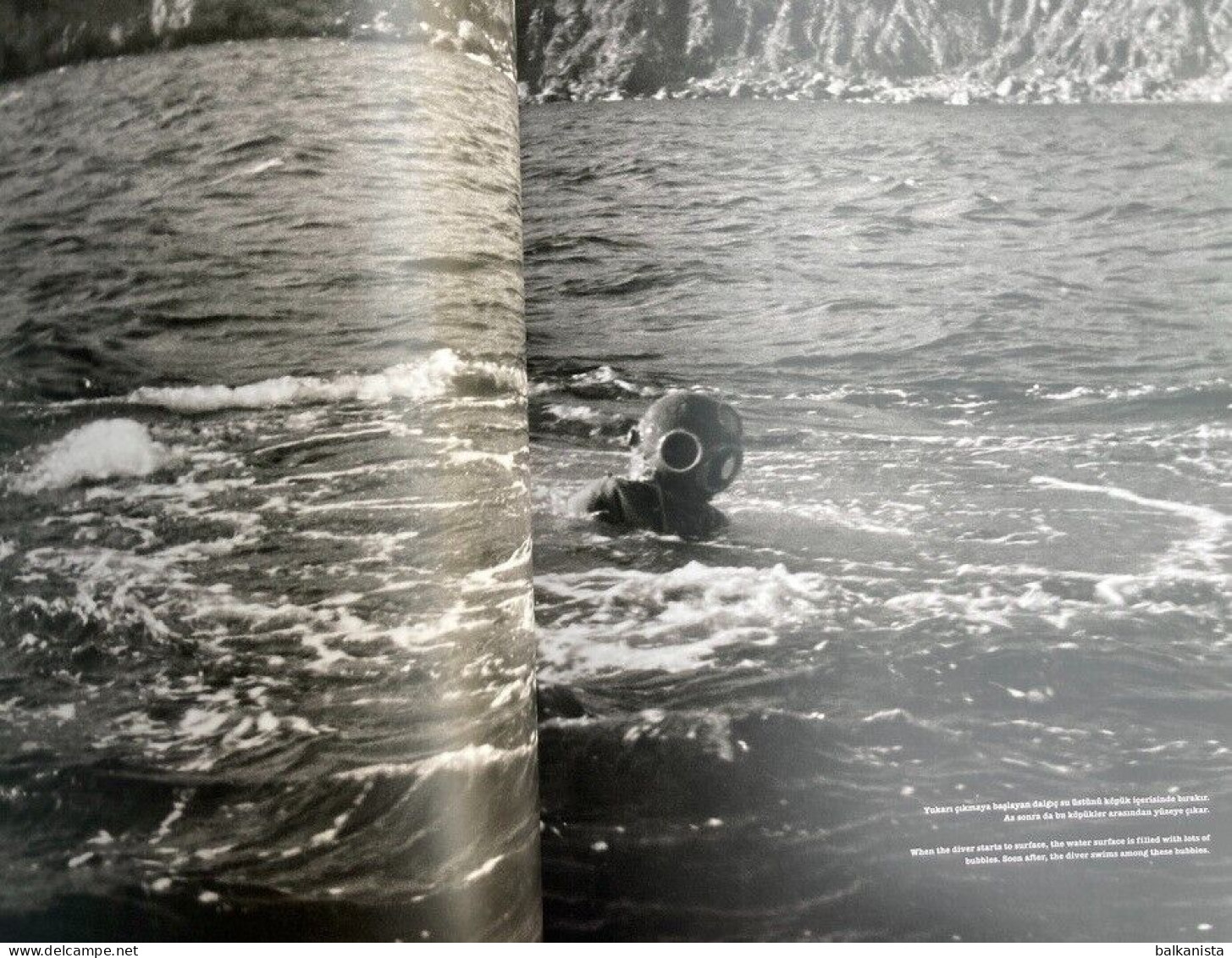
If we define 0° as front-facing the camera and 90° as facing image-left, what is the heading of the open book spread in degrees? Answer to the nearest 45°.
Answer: approximately 0°

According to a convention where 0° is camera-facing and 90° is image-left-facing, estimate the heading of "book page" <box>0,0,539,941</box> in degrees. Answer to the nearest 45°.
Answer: approximately 0°
